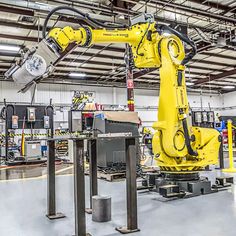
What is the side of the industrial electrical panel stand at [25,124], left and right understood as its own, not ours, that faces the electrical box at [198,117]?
left

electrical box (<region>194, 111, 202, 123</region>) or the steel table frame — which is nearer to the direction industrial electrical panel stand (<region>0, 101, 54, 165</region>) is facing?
the steel table frame

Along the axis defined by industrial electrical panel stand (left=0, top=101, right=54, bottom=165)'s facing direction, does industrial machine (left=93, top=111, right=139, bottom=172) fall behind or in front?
in front

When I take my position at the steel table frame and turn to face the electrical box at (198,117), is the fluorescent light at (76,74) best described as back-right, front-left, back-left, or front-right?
front-left

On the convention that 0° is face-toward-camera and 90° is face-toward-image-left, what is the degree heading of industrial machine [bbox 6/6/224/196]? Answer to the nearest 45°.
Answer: approximately 90°

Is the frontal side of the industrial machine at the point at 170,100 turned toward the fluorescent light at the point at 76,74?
no

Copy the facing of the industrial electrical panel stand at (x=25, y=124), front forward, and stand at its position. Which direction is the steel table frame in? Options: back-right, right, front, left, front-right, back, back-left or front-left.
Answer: front

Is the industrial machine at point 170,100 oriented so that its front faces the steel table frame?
no

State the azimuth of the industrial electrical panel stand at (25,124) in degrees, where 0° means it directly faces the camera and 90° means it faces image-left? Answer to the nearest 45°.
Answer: approximately 0°

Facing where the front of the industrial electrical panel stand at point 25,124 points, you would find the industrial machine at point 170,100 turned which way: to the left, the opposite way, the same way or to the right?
to the right

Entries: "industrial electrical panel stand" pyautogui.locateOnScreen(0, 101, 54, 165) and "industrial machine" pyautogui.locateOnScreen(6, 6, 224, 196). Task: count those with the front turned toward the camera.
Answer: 1

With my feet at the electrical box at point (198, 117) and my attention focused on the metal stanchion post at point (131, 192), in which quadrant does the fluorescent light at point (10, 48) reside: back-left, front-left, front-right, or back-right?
front-right

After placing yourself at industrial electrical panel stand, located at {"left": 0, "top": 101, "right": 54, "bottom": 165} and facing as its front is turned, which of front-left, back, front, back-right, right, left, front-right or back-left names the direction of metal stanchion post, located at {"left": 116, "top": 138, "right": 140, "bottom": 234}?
front

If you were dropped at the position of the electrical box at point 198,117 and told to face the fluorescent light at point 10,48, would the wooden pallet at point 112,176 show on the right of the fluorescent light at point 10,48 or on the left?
left
